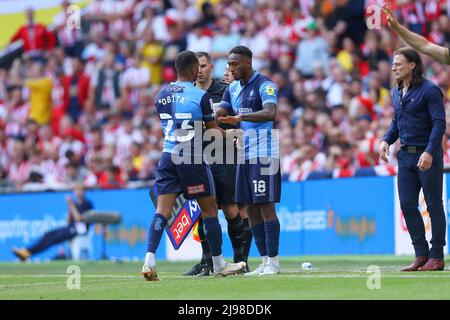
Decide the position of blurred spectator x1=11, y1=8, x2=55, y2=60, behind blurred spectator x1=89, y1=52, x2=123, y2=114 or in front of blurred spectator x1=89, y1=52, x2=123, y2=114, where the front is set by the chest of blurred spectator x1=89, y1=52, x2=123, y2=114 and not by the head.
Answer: behind

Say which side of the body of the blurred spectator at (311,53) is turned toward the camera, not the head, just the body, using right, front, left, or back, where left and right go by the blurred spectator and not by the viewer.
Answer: front

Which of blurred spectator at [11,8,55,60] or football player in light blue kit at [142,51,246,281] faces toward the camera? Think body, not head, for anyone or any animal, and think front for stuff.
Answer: the blurred spectator

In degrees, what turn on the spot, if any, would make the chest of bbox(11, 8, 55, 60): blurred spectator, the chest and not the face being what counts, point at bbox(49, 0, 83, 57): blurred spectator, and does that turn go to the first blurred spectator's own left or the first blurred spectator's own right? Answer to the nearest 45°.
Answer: approximately 45° to the first blurred spectator's own left

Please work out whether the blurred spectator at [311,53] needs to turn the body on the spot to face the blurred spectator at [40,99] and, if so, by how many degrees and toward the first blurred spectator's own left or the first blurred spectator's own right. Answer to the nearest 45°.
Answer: approximately 135° to the first blurred spectator's own right

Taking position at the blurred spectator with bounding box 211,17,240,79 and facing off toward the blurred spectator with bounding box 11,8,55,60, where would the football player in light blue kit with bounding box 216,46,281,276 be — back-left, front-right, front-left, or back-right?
back-left

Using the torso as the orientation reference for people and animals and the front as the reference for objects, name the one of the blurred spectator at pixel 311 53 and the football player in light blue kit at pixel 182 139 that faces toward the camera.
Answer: the blurred spectator

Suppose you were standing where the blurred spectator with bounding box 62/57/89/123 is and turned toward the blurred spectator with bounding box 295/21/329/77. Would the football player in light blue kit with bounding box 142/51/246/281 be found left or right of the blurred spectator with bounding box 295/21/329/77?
right

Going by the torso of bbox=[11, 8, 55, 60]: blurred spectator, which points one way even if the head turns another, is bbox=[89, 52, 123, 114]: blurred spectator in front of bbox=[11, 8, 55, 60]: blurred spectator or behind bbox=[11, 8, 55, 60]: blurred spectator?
in front

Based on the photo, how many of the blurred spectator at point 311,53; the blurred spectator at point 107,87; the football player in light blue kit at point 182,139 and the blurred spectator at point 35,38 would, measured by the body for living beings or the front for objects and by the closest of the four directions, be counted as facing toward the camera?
3

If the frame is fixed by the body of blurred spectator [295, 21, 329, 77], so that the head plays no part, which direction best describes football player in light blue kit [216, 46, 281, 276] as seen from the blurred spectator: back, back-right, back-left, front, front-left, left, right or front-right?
front

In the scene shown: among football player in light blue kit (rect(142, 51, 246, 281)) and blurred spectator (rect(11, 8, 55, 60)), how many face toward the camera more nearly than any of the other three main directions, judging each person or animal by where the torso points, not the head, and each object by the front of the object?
1
